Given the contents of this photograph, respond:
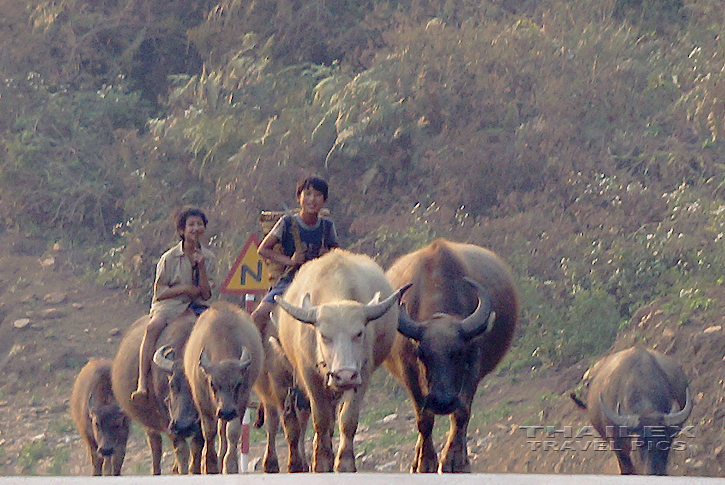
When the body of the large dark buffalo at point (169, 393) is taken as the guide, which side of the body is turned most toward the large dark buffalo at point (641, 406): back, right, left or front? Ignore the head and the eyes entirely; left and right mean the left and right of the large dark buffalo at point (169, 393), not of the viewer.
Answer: left

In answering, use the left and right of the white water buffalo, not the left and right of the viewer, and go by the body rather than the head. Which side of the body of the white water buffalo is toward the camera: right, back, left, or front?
front

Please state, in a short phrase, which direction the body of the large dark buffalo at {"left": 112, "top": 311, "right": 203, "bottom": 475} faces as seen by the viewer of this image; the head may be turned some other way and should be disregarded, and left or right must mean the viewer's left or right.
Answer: facing the viewer

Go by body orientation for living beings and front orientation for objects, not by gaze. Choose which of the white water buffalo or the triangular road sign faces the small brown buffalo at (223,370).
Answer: the triangular road sign

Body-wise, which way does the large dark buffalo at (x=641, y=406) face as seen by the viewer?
toward the camera
